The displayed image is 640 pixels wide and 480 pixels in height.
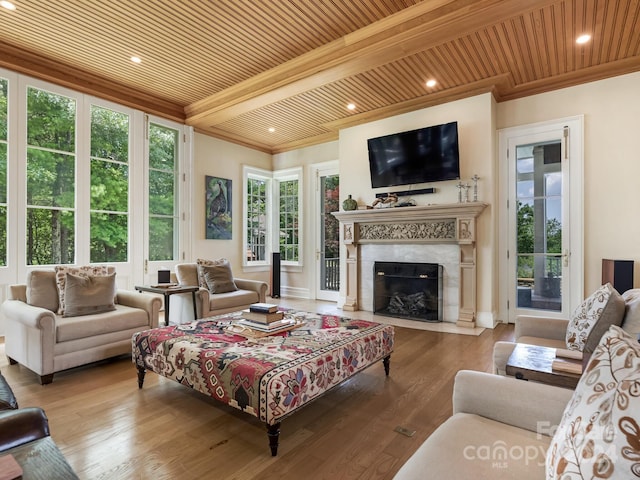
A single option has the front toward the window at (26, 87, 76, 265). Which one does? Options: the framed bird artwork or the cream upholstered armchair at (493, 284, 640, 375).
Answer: the cream upholstered armchair

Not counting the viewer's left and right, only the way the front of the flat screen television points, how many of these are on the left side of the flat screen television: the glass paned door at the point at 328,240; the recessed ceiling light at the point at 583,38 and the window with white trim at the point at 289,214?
1

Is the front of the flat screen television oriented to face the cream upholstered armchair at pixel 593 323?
no

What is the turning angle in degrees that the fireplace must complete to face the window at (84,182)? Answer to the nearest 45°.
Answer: approximately 45° to its right

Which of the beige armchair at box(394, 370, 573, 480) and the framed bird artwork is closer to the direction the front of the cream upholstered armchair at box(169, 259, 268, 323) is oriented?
the beige armchair

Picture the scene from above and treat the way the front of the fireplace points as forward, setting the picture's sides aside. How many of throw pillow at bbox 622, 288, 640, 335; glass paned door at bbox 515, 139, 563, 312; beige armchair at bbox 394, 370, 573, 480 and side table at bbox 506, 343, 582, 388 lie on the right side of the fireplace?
0

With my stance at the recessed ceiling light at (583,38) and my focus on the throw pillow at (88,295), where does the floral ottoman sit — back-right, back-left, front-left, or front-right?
front-left

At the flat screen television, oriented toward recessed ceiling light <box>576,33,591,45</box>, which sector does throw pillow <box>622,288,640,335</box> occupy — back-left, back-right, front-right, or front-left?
front-right

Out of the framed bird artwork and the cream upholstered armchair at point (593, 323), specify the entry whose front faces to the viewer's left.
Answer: the cream upholstered armchair

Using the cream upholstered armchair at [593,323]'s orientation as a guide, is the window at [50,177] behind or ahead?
ahead

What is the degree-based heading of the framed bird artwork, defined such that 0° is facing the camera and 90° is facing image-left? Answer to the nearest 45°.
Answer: approximately 315°

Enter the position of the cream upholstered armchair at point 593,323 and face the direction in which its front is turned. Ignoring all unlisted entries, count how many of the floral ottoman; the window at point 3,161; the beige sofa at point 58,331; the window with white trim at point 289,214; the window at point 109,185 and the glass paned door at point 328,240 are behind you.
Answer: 0

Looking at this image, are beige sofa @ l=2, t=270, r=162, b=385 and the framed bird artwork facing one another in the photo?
no

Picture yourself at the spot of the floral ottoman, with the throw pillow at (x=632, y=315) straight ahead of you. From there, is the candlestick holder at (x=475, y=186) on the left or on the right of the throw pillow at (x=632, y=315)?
left

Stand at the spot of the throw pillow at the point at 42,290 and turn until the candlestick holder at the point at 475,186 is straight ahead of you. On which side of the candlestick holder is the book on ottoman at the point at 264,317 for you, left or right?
right

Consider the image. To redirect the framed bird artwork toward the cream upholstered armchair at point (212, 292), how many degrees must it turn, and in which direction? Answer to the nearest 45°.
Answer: approximately 45° to its right

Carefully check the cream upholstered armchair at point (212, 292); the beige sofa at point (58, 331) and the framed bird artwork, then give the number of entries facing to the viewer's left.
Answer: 0

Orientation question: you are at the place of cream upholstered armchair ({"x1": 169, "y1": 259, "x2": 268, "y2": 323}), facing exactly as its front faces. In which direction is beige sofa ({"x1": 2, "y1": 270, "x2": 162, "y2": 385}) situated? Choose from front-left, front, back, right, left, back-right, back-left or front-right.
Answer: right

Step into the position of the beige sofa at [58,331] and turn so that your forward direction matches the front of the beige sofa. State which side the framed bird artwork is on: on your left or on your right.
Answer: on your left

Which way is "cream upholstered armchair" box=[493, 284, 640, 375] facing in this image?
to the viewer's left

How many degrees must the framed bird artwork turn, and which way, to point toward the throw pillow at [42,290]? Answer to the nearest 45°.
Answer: approximately 90° to its right
